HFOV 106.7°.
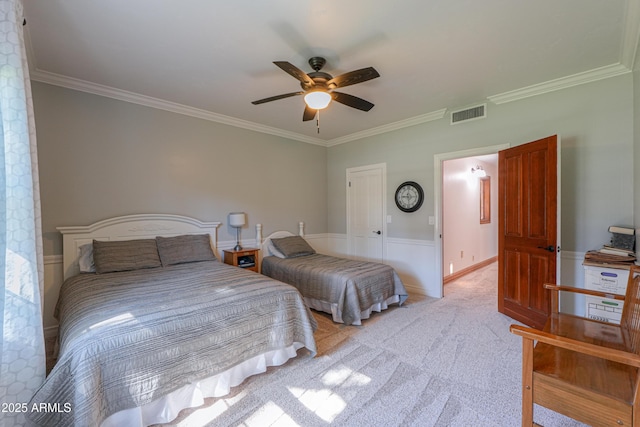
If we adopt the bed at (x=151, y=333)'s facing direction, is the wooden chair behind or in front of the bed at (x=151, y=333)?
in front

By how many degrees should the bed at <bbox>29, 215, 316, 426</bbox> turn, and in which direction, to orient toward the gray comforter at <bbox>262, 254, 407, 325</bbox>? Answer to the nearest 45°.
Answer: approximately 45° to its left

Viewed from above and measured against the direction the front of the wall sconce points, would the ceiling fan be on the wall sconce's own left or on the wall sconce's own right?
on the wall sconce's own right

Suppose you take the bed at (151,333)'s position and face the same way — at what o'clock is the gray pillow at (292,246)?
The gray pillow is roughly at 9 o'clock from the bed.

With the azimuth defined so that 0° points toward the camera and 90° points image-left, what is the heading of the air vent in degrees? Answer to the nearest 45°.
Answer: approximately 45°

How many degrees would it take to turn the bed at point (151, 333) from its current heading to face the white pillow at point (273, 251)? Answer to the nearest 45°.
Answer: approximately 90° to its left

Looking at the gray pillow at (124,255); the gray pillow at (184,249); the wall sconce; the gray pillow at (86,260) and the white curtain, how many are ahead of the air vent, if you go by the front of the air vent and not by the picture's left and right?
4

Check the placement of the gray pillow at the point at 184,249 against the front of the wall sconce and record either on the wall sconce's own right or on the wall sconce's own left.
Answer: on the wall sconce's own right

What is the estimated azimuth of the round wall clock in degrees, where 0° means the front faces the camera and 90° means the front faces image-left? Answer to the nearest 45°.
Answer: approximately 45°

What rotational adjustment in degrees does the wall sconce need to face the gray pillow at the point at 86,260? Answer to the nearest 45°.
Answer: approximately 90° to its right

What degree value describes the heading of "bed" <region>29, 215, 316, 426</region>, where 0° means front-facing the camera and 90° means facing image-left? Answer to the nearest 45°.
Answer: approximately 315°

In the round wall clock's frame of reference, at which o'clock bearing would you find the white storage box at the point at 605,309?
The white storage box is roughly at 9 o'clock from the round wall clock.
